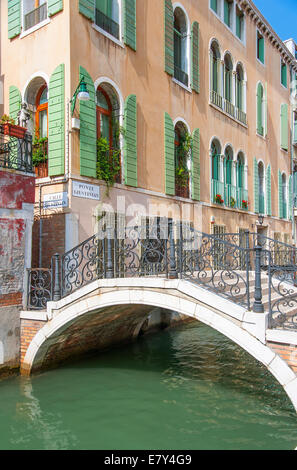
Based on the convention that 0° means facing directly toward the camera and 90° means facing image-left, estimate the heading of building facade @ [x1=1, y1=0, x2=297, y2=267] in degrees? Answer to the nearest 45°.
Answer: approximately 315°

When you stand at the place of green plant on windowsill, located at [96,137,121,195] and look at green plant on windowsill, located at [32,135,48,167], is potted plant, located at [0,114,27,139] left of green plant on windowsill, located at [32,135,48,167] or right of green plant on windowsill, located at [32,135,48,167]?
left

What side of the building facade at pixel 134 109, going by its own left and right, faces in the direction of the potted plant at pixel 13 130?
right
